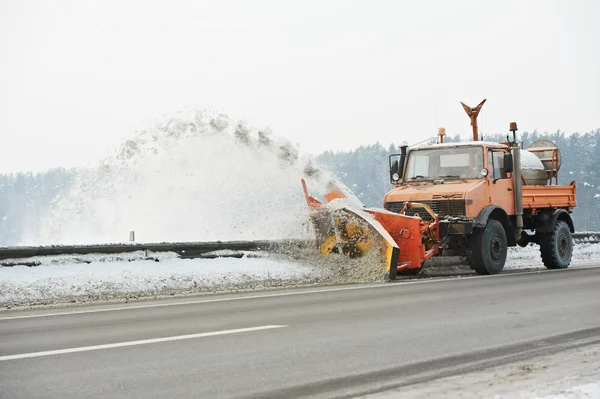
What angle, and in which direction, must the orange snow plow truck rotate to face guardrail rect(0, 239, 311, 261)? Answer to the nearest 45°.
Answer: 0° — it already faces it

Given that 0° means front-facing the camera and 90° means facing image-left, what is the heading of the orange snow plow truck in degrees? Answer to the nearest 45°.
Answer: approximately 45°
